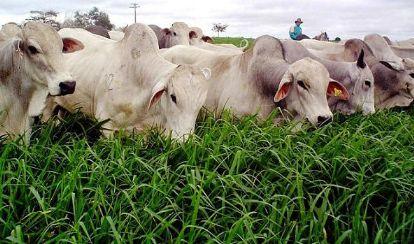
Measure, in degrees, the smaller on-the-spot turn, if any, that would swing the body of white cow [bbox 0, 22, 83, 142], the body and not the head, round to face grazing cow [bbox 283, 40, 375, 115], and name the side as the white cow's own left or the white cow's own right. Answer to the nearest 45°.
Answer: approximately 45° to the white cow's own left

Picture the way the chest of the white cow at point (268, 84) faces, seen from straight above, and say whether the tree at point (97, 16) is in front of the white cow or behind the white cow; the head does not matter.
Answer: behind

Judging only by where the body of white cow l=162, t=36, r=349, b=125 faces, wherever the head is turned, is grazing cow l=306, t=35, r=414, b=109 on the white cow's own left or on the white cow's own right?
on the white cow's own left

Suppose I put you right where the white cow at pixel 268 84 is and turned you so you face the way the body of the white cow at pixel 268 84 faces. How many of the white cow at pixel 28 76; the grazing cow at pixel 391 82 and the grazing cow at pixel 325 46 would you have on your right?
1

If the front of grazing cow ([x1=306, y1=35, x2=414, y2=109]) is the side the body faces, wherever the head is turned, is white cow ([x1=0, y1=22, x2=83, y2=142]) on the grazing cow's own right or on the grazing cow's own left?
on the grazing cow's own right

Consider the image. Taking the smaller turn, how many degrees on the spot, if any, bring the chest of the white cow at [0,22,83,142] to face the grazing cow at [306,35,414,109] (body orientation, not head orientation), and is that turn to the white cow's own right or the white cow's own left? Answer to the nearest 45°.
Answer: approximately 45° to the white cow's own left

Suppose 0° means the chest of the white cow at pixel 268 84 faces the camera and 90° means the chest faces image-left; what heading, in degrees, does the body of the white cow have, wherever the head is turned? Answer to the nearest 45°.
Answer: approximately 315°
